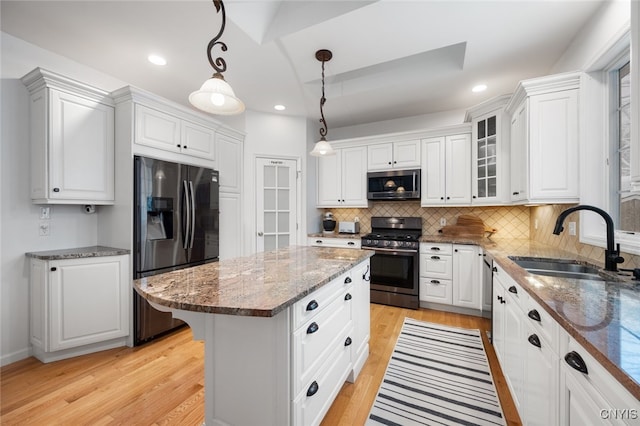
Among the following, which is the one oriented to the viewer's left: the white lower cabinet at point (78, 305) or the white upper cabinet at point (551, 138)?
the white upper cabinet

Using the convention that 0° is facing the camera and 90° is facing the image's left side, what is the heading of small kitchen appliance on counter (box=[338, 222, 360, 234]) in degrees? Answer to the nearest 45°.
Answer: approximately 0°

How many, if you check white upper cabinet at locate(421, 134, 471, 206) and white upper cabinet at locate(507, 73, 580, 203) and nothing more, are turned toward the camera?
1

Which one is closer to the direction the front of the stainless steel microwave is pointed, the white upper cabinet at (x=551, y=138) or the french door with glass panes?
the white upper cabinet

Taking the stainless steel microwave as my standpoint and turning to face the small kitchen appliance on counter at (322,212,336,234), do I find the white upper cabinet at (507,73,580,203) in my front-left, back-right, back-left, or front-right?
back-left

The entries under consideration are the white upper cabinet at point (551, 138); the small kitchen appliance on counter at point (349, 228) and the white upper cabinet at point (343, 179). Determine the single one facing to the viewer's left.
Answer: the white upper cabinet at point (551, 138)

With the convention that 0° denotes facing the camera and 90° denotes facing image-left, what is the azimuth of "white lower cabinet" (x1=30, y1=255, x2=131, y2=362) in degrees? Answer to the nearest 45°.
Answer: approximately 315°

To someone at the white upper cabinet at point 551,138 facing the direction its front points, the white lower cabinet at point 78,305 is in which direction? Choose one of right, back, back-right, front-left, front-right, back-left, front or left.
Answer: front-left

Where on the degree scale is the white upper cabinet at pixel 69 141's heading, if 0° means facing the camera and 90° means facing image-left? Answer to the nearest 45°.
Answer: approximately 315°
